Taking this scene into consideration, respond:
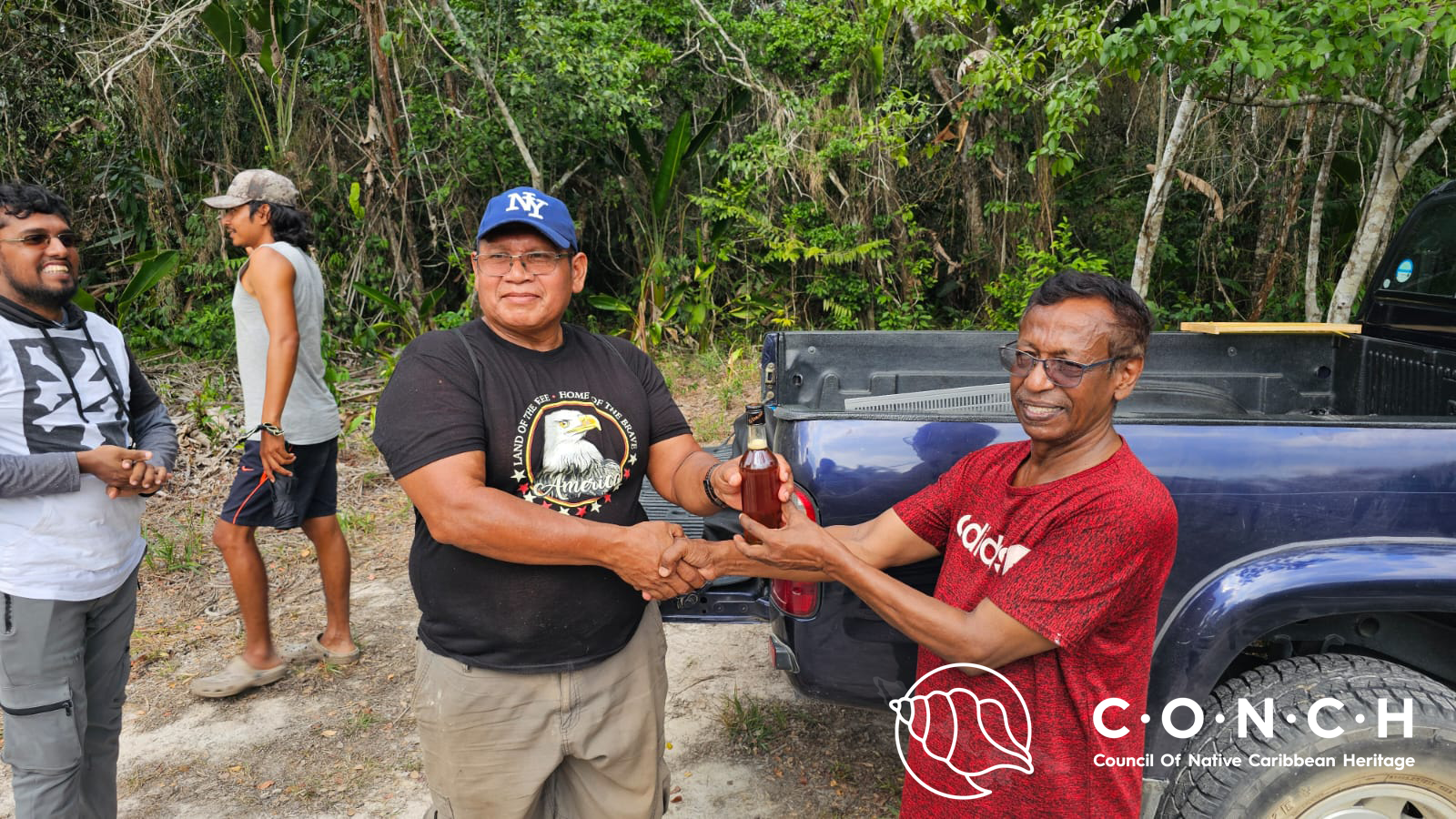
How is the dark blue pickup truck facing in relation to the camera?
to the viewer's right

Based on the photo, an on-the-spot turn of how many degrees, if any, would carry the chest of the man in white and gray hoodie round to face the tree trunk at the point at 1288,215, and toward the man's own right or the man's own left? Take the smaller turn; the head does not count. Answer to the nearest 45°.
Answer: approximately 45° to the man's own left

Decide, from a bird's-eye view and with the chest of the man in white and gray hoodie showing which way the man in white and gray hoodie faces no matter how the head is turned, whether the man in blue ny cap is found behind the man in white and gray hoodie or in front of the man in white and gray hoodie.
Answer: in front

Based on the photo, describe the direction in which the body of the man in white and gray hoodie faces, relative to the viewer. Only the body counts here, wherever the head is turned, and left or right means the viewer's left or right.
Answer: facing the viewer and to the right of the viewer

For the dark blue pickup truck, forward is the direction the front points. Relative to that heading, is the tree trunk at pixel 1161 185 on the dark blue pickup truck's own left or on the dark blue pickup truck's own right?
on the dark blue pickup truck's own left

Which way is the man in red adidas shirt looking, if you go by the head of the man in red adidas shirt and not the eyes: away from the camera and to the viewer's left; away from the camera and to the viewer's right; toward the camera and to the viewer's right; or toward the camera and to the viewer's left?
toward the camera and to the viewer's left

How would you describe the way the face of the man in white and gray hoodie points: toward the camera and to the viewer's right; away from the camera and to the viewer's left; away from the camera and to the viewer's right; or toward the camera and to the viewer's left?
toward the camera and to the viewer's right

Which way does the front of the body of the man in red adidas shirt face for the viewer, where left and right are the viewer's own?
facing the viewer and to the left of the viewer
